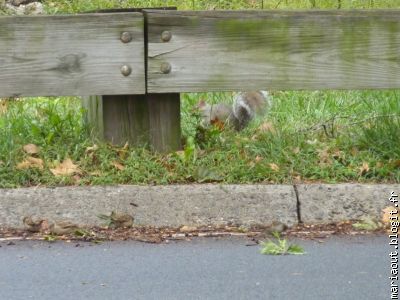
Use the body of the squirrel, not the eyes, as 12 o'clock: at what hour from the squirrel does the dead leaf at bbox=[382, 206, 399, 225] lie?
The dead leaf is roughly at 8 o'clock from the squirrel.

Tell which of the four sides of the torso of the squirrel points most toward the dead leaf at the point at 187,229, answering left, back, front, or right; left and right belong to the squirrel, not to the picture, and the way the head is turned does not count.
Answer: left

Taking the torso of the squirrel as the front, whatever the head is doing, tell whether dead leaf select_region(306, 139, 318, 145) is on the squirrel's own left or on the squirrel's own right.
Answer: on the squirrel's own left

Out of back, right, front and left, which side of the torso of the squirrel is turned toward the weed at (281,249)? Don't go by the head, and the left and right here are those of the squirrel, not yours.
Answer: left

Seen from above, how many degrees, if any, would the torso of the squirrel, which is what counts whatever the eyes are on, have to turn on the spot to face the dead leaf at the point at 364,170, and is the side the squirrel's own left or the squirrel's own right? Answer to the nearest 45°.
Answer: approximately 135° to the squirrel's own left

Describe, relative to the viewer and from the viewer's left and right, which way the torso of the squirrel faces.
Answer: facing to the left of the viewer

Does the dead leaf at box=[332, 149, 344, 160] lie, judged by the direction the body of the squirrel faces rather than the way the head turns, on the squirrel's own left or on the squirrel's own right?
on the squirrel's own left

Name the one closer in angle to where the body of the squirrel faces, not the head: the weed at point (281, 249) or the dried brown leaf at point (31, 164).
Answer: the dried brown leaf
